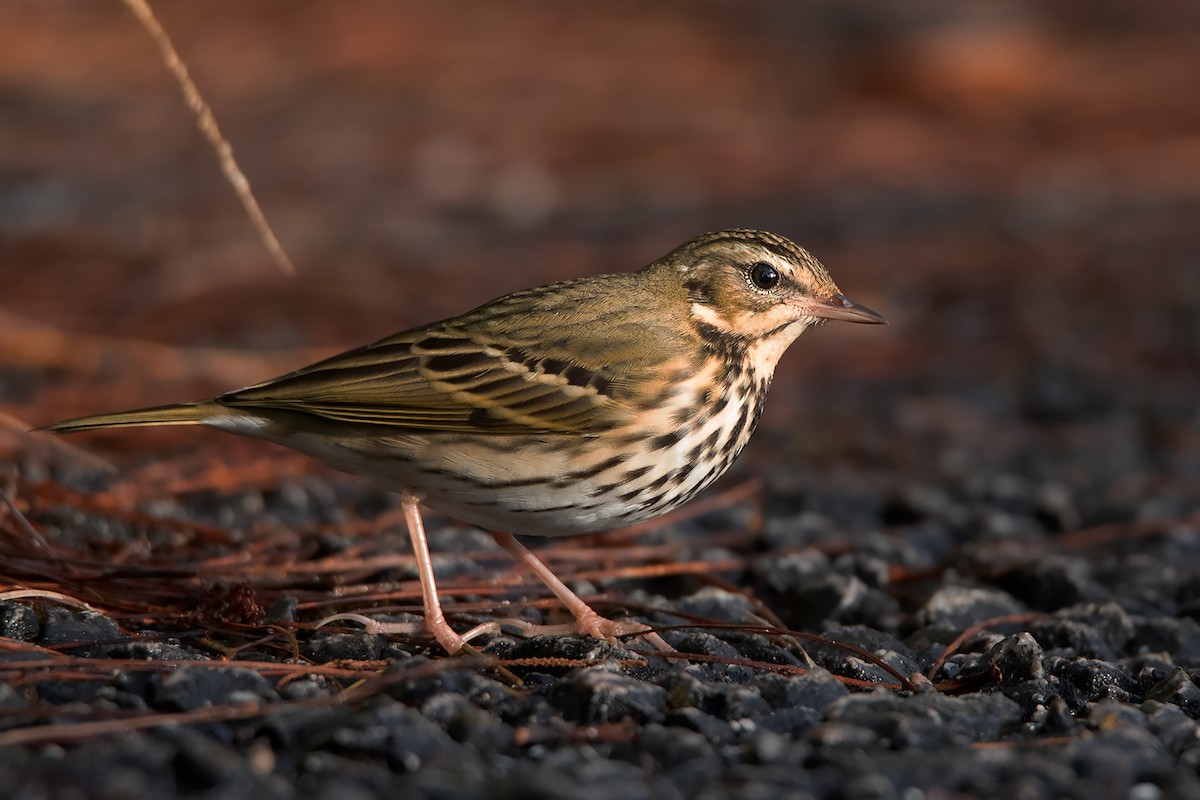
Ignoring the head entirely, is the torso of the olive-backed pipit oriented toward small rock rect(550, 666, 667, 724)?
no

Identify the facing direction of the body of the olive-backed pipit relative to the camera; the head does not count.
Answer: to the viewer's right
